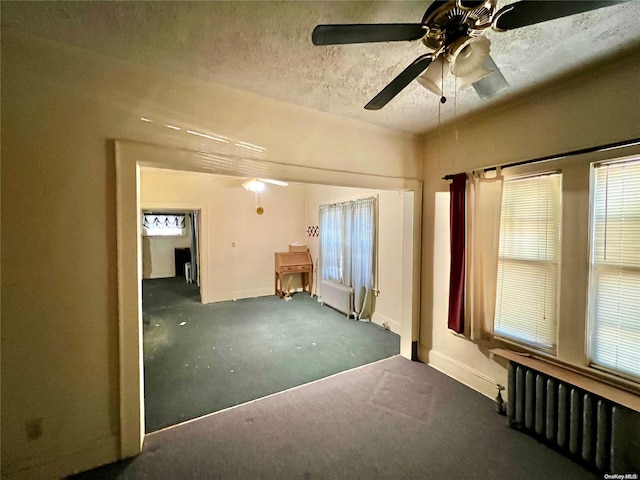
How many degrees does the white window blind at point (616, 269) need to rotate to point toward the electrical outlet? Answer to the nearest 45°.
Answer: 0° — it already faces it

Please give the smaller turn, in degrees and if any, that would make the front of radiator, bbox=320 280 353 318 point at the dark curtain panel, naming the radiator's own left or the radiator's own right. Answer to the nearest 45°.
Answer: approximately 90° to the radiator's own left

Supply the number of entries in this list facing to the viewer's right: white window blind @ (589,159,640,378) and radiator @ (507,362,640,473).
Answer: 0

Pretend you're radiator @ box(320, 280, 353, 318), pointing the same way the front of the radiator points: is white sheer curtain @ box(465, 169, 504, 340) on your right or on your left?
on your left

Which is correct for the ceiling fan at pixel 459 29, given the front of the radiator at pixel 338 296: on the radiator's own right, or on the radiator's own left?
on the radiator's own left

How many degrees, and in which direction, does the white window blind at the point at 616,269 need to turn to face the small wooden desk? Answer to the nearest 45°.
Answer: approximately 45° to its right

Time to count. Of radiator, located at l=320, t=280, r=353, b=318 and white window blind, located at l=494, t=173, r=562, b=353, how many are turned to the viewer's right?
0

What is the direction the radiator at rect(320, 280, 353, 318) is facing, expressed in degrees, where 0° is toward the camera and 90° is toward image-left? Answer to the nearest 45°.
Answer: approximately 45°

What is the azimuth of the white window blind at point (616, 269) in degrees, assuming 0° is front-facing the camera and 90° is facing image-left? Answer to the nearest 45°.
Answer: approximately 45°

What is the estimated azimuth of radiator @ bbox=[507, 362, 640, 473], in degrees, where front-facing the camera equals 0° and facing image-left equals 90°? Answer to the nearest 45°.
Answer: approximately 45°
